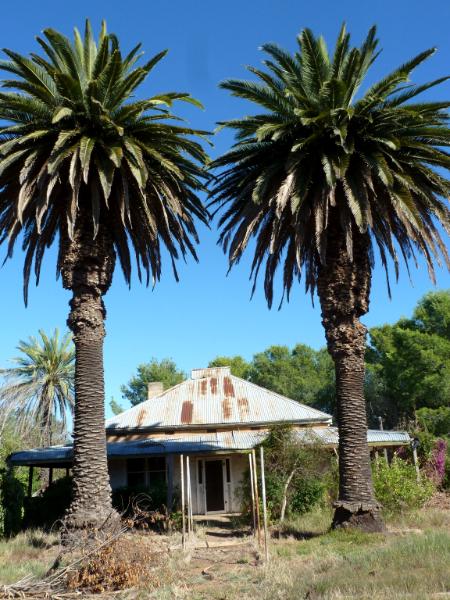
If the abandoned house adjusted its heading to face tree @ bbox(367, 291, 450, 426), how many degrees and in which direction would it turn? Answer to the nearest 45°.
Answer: approximately 135° to its left

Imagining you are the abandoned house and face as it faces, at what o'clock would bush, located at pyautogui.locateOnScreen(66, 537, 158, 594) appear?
The bush is roughly at 12 o'clock from the abandoned house.

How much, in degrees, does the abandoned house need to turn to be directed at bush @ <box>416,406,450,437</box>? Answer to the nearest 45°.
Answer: approximately 135° to its left

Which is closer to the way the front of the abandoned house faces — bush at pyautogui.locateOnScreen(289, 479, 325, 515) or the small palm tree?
the bush

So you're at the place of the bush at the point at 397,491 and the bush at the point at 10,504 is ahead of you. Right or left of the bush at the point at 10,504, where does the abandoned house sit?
right

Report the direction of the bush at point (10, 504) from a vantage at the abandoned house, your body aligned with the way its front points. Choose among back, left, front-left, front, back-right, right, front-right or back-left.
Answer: front-right

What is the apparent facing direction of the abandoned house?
toward the camera

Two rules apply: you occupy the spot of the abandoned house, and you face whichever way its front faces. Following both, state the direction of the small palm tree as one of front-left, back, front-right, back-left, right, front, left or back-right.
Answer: back-right

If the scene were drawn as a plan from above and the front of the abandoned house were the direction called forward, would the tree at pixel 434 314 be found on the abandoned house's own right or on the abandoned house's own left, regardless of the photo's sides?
on the abandoned house's own left

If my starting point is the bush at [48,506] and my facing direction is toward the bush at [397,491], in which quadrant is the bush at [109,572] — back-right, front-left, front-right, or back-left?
front-right

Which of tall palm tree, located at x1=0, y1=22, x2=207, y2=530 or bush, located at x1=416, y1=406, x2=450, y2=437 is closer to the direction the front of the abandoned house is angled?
the tall palm tree

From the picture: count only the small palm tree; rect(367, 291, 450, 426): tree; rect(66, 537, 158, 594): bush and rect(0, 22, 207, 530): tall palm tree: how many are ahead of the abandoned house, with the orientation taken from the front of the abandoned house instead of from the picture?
2

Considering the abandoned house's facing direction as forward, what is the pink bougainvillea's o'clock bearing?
The pink bougainvillea is roughly at 9 o'clock from the abandoned house.

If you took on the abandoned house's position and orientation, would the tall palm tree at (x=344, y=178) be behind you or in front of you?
in front

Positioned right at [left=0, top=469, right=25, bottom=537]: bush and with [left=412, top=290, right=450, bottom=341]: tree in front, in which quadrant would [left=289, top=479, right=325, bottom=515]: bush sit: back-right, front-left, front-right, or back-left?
front-right
